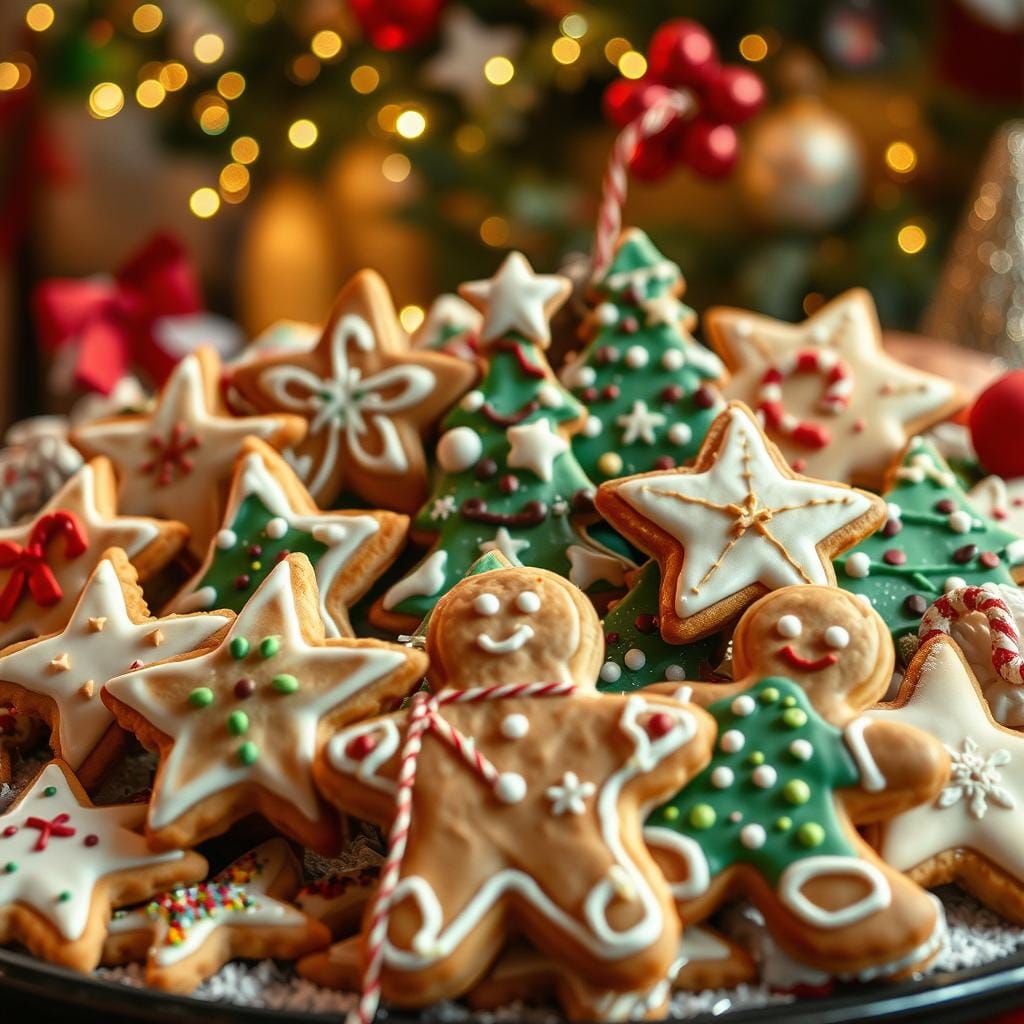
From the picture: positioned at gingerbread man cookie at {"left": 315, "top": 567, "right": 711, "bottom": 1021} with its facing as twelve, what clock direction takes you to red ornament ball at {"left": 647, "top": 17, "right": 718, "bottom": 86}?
The red ornament ball is roughly at 6 o'clock from the gingerbread man cookie.

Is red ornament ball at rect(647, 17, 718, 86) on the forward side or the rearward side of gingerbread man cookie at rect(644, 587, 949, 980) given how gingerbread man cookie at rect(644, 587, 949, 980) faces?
on the rearward side

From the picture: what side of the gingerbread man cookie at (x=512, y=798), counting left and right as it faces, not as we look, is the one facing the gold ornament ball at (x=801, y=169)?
back

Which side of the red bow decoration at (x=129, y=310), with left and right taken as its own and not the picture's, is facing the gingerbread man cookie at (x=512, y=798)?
front

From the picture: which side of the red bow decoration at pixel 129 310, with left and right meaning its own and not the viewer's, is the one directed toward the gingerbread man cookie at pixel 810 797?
front

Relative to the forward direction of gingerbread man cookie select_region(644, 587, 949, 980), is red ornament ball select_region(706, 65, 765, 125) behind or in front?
behind

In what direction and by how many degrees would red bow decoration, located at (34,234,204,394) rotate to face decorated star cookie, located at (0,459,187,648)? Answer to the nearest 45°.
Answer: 0° — it already faces it

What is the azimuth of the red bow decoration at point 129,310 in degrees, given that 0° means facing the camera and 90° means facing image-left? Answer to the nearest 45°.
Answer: approximately 0°

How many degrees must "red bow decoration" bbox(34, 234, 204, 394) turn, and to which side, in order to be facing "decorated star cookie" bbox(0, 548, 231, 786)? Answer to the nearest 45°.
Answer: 0° — it already faces it
